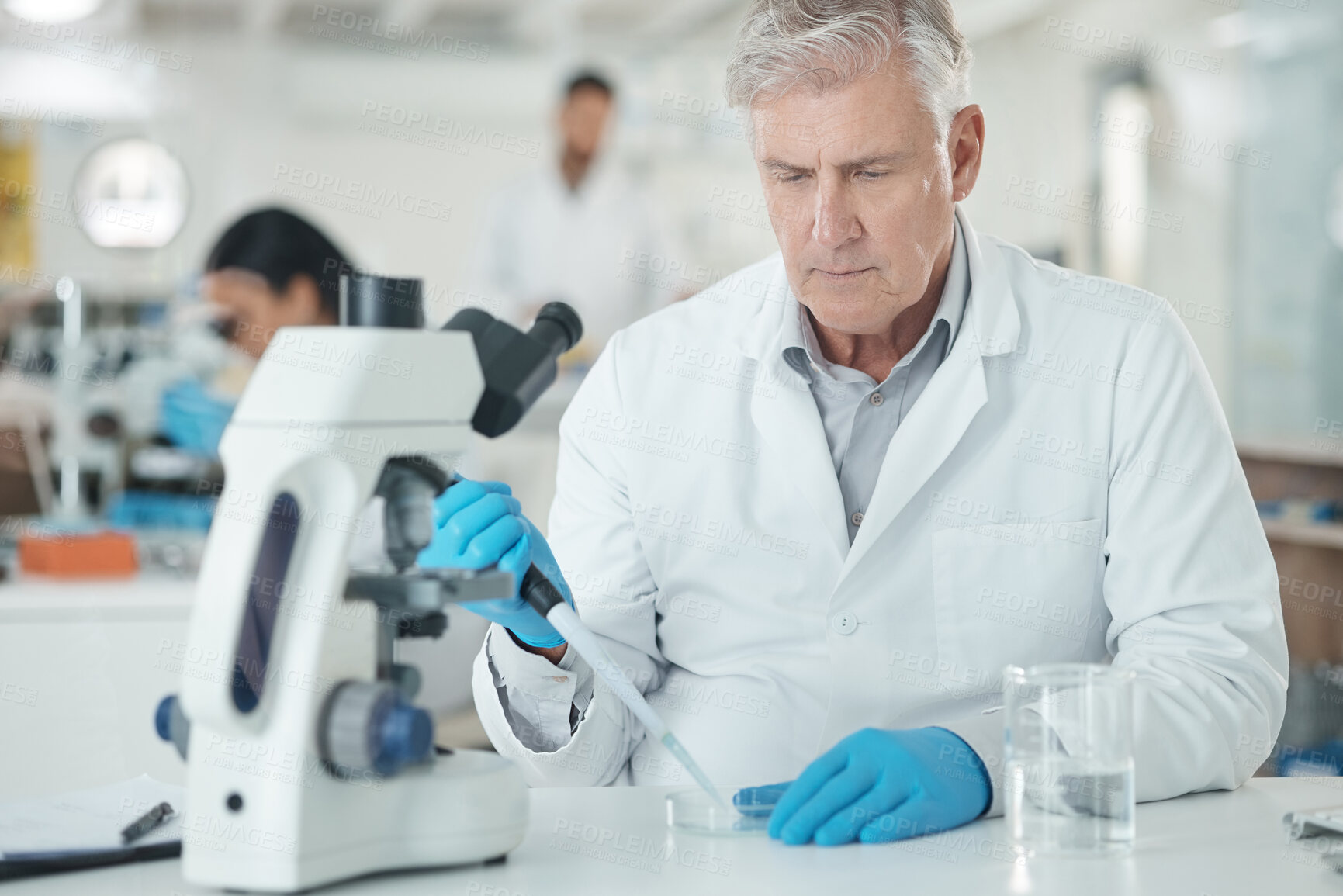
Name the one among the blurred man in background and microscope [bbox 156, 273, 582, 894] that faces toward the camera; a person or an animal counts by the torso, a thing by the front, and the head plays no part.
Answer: the blurred man in background

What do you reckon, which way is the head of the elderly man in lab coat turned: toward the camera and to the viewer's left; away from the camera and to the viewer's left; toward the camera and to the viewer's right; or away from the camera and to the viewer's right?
toward the camera and to the viewer's left

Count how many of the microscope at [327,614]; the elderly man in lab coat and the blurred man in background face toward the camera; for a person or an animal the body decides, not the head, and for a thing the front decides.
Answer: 2

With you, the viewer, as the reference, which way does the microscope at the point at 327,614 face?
facing away from the viewer and to the right of the viewer

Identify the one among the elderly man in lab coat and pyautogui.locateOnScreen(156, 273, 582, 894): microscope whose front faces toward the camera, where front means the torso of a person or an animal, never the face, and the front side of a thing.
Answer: the elderly man in lab coat

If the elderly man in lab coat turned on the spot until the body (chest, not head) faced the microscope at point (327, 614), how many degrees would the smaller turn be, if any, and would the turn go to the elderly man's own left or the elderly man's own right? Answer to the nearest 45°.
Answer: approximately 45° to the elderly man's own right

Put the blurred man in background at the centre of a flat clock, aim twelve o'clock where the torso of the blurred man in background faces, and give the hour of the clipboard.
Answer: The clipboard is roughly at 12 o'clock from the blurred man in background.

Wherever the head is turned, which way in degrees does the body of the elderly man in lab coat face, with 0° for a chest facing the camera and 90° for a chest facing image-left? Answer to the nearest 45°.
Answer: approximately 0°

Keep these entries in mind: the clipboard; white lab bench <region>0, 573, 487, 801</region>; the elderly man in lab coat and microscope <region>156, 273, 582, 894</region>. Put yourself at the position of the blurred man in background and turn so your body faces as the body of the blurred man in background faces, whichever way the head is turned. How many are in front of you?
4

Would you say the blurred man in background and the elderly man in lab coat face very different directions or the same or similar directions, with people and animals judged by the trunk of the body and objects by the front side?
same or similar directions

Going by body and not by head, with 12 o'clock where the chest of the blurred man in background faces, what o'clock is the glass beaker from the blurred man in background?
The glass beaker is roughly at 12 o'clock from the blurred man in background.

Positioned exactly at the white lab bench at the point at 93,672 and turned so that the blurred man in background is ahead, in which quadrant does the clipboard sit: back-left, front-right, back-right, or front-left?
back-right

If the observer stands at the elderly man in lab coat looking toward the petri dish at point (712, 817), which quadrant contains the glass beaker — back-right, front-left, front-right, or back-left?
front-left

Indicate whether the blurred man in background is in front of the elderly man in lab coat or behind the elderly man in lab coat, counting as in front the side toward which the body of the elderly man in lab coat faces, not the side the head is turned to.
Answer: behind

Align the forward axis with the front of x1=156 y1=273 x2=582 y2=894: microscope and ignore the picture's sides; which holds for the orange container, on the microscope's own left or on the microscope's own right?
on the microscope's own left
